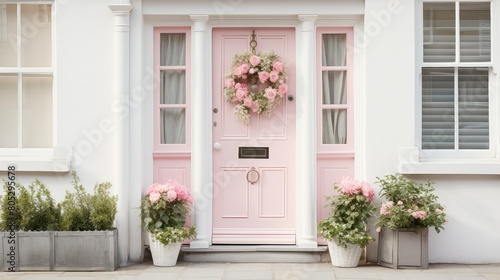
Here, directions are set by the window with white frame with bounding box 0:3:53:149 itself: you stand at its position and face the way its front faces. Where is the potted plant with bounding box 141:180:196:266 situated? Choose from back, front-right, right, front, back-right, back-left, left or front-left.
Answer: front-left

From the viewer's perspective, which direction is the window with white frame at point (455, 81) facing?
toward the camera

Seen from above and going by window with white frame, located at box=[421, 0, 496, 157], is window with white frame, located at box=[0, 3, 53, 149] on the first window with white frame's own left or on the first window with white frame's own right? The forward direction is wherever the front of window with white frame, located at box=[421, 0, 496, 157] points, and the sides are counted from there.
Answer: on the first window with white frame's own right

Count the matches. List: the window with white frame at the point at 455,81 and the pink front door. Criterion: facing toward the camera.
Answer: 2

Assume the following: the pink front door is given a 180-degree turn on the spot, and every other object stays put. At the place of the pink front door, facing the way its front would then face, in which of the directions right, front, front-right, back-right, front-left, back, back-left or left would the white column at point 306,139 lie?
right

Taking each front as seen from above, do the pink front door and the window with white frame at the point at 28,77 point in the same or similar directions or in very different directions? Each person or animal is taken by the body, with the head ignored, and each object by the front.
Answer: same or similar directions

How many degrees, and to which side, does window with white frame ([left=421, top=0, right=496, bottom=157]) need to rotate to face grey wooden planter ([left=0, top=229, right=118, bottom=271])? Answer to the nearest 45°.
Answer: approximately 45° to its right

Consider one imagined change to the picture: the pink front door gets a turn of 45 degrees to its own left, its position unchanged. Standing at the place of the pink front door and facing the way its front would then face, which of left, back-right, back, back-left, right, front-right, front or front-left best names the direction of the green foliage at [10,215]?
back-right

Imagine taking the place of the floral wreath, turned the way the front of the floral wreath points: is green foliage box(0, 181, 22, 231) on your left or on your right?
on your right

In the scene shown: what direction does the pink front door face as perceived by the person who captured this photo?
facing the viewer

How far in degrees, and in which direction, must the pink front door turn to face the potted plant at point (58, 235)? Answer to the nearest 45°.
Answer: approximately 90° to its right

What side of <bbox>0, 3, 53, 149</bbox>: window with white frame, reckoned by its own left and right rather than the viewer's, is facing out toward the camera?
front
